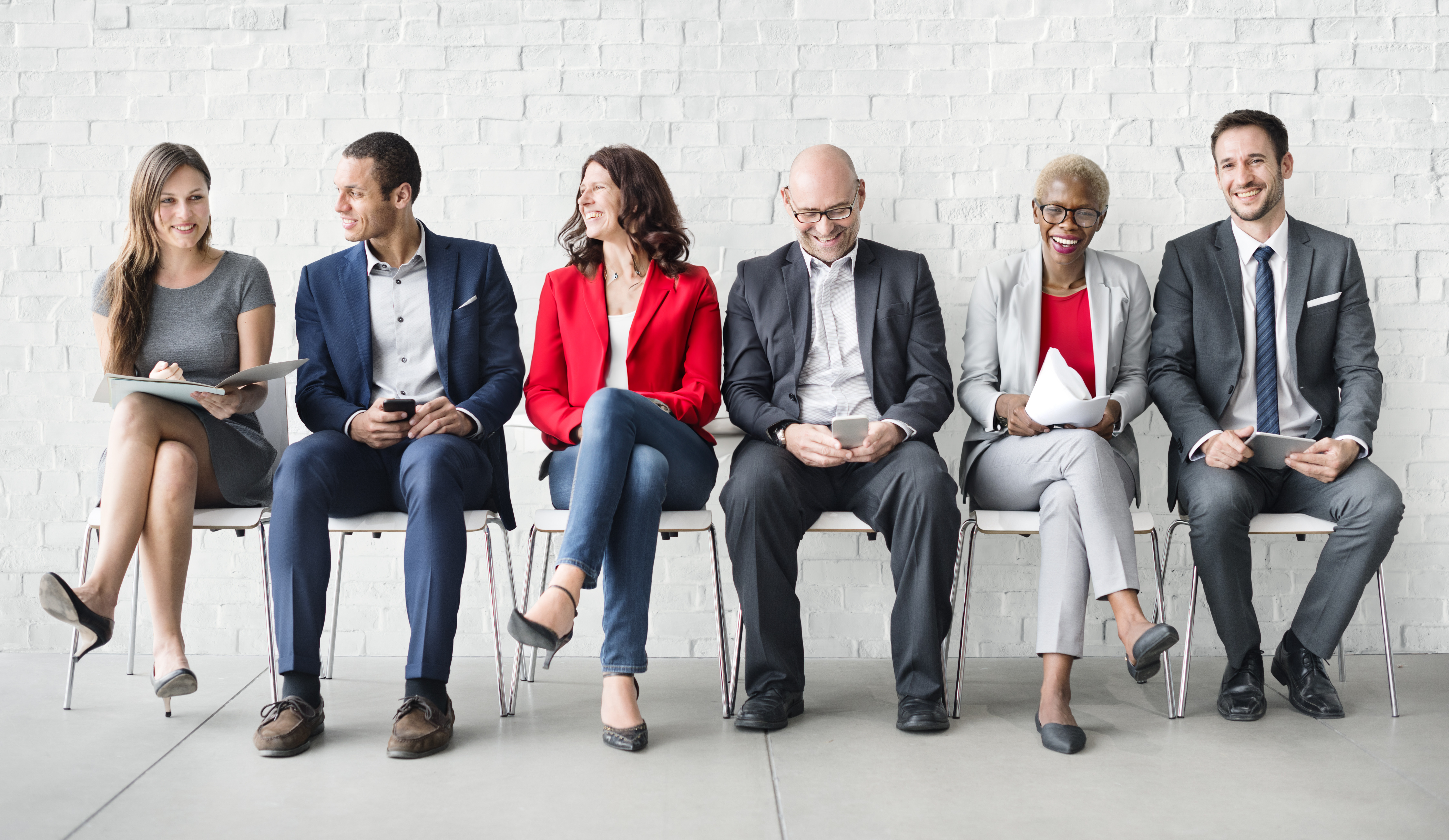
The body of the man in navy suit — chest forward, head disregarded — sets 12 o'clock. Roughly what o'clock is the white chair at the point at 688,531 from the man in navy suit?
The white chair is roughly at 10 o'clock from the man in navy suit.

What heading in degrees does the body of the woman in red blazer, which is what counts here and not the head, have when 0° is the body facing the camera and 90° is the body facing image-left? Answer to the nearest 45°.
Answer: approximately 0°

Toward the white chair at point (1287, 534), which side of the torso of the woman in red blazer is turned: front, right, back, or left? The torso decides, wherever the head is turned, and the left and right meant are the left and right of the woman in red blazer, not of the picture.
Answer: left
